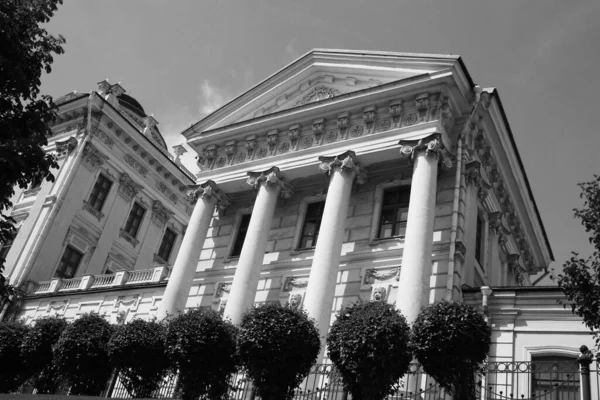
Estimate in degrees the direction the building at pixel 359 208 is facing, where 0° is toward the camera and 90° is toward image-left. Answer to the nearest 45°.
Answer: approximately 45°

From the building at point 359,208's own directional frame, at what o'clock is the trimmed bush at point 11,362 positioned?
The trimmed bush is roughly at 2 o'clock from the building.
